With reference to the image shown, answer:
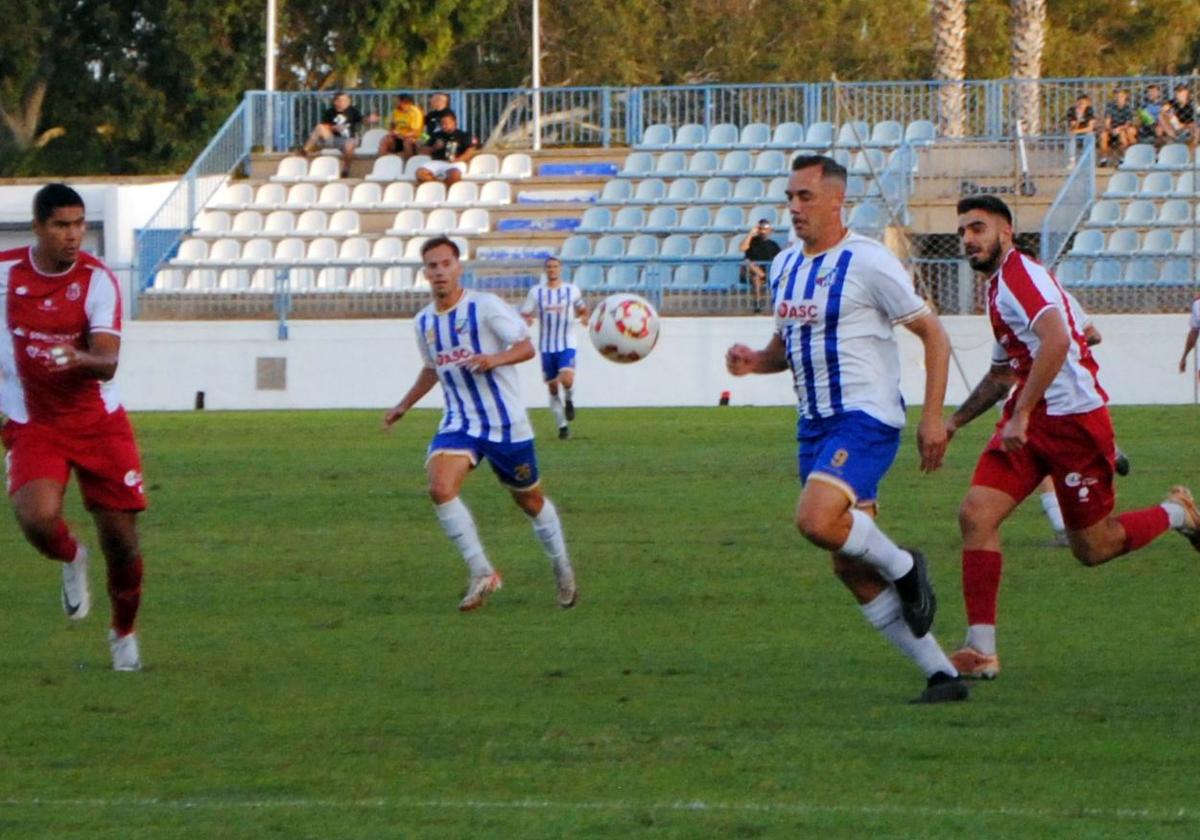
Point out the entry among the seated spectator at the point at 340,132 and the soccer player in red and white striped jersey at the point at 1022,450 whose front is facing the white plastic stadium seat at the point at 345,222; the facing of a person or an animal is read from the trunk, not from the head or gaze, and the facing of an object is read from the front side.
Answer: the seated spectator

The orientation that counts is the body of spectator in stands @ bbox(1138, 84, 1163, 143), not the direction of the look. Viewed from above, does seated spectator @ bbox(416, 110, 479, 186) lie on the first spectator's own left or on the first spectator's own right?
on the first spectator's own right

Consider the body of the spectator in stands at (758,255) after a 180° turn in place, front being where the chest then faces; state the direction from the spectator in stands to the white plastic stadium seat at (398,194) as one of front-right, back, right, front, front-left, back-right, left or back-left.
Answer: front-left

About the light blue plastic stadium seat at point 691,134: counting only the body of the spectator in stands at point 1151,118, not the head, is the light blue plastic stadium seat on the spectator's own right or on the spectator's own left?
on the spectator's own right

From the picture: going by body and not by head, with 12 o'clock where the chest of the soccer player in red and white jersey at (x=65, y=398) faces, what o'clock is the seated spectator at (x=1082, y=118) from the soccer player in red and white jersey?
The seated spectator is roughly at 7 o'clock from the soccer player in red and white jersey.

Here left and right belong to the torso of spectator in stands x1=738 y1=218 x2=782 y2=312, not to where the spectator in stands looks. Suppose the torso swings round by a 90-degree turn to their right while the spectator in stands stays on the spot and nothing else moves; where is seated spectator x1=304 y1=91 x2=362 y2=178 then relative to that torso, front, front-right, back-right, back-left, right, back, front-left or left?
front-right
